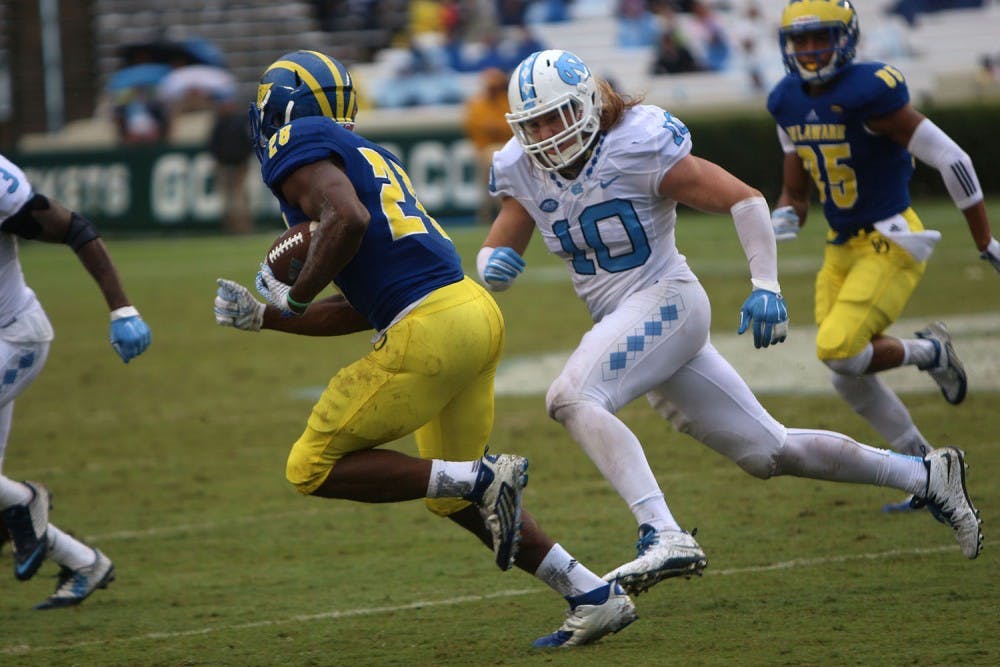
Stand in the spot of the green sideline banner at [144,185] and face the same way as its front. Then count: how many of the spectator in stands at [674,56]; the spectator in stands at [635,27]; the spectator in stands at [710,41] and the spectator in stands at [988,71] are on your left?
4

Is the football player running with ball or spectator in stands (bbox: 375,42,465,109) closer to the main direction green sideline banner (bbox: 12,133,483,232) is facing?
the football player running with ball

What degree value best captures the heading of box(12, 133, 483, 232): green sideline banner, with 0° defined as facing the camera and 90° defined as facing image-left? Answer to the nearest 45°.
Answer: approximately 0°

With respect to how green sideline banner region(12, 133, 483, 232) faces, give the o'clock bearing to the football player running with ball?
The football player running with ball is roughly at 12 o'clock from the green sideline banner.

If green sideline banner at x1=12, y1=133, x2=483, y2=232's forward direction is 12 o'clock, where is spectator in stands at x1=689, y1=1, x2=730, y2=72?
The spectator in stands is roughly at 7 o'clock from the green sideline banner.

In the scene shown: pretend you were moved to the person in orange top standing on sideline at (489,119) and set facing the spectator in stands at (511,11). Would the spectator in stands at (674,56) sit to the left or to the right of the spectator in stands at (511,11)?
right

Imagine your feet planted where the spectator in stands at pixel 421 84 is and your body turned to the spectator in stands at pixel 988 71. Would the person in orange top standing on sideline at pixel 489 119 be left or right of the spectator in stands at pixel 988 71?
right

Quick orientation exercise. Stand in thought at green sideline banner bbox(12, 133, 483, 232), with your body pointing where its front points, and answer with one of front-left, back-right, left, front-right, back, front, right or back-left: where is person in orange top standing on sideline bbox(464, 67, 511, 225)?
front-left

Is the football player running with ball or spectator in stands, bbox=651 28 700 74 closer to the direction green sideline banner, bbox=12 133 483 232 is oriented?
the football player running with ball

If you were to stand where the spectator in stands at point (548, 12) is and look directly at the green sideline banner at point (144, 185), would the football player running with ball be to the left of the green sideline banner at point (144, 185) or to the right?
left

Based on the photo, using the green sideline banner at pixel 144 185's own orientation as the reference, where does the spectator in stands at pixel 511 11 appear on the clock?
The spectator in stands is roughly at 8 o'clock from the green sideline banner.
